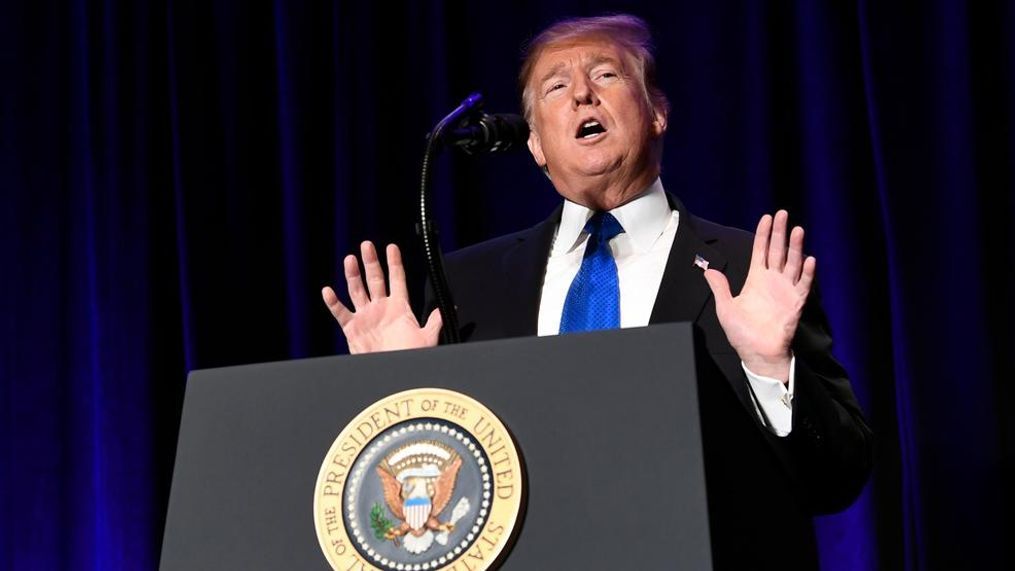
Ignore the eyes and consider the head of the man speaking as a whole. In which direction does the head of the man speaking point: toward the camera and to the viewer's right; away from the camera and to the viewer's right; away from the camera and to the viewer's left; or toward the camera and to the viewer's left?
toward the camera and to the viewer's left

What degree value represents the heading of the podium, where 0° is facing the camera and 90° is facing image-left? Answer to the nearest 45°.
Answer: approximately 45°

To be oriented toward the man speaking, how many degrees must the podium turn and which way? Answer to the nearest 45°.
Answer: approximately 135° to its right
